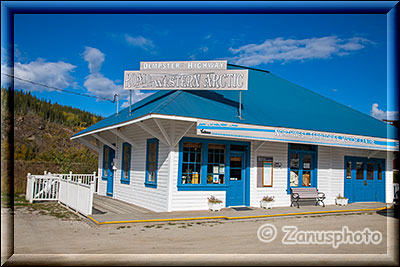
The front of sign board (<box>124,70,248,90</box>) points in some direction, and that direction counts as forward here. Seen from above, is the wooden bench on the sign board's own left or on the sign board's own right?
on the sign board's own left

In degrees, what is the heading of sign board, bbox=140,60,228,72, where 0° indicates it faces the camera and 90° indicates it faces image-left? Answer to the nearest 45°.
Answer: approximately 0°

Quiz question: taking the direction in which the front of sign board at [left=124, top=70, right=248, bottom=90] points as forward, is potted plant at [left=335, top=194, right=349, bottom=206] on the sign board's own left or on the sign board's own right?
on the sign board's own left

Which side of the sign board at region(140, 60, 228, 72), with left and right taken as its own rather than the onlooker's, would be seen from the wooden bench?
left

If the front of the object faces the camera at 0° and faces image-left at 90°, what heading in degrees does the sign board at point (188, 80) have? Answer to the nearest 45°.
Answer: approximately 0°
